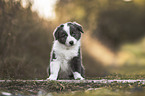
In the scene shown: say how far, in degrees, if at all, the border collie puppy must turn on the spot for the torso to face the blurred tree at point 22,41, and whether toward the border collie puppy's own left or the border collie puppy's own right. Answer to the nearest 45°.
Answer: approximately 135° to the border collie puppy's own right

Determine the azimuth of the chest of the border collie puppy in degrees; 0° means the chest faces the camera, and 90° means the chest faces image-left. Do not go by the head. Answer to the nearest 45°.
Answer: approximately 0°
